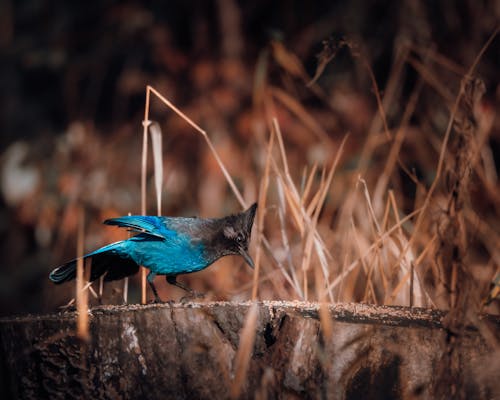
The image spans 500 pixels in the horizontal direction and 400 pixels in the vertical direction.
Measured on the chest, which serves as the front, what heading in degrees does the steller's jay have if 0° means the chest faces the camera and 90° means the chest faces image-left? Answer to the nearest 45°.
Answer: approximately 270°
